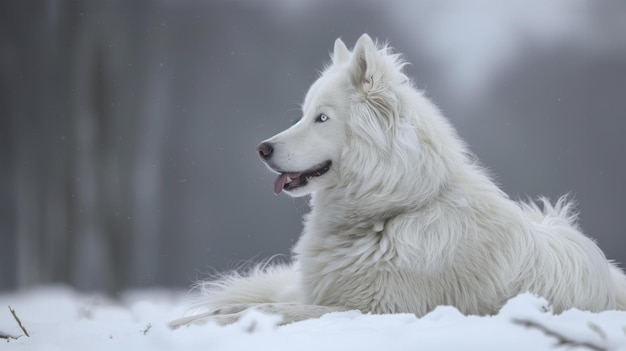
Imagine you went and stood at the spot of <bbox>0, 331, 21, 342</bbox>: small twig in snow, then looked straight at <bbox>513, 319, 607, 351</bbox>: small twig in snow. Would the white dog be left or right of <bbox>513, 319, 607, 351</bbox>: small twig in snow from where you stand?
left

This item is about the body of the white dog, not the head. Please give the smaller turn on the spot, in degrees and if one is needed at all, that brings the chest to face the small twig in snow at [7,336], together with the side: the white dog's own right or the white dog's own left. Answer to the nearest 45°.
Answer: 0° — it already faces it

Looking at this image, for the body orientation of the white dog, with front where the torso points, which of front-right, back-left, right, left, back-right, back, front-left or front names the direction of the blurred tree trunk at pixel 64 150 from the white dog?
front-right

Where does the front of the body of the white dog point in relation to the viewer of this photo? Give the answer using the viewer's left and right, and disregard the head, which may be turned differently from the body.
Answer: facing to the left of the viewer

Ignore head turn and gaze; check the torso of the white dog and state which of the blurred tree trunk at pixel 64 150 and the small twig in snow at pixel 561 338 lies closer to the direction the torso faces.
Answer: the blurred tree trunk

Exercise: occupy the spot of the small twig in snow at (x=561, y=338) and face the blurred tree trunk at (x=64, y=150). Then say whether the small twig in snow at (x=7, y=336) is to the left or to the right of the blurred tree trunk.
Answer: left

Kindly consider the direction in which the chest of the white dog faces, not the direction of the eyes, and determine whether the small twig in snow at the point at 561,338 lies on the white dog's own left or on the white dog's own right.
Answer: on the white dog's own left

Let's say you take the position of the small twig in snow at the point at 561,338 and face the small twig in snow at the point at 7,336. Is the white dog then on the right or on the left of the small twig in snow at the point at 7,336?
right
